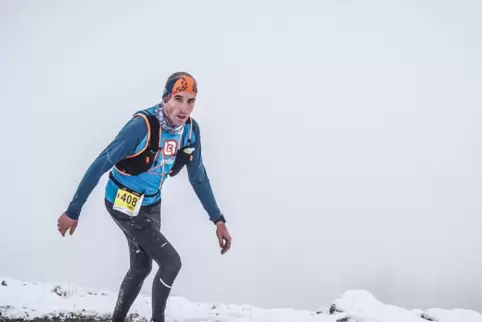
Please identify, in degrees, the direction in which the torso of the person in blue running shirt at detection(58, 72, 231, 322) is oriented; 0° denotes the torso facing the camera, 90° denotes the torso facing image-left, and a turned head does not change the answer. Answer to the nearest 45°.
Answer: approximately 315°
